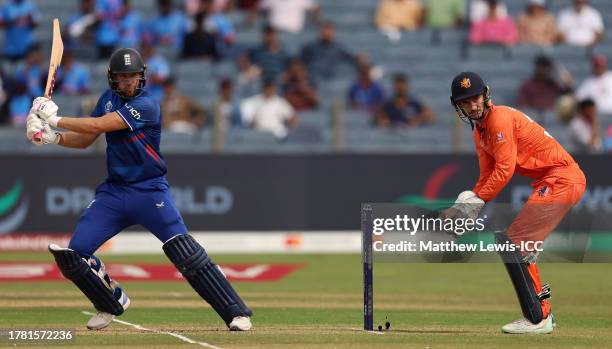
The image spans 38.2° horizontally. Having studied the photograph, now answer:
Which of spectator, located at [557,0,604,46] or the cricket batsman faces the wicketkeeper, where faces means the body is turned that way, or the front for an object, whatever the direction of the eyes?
the spectator

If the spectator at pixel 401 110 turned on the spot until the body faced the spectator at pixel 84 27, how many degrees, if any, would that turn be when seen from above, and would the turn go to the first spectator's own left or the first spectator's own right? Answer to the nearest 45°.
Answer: approximately 90° to the first spectator's own right

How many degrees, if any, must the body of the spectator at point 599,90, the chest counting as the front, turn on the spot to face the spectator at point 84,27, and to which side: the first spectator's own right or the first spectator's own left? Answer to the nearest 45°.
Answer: approximately 90° to the first spectator's own right

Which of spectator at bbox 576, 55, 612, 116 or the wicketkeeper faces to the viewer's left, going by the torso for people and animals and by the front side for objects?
the wicketkeeper

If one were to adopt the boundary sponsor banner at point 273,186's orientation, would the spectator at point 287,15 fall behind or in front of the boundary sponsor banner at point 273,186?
behind

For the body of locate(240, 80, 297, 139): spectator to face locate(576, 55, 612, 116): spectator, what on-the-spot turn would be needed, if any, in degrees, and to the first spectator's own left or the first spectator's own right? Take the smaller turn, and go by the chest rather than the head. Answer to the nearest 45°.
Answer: approximately 90° to the first spectator's own left

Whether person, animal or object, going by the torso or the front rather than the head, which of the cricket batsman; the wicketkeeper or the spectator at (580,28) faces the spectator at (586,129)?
the spectator at (580,28)

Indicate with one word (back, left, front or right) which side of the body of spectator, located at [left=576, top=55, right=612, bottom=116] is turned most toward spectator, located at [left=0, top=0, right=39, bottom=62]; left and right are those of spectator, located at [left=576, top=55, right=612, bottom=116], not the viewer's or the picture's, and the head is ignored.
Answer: right
